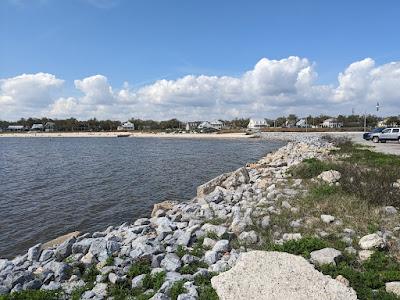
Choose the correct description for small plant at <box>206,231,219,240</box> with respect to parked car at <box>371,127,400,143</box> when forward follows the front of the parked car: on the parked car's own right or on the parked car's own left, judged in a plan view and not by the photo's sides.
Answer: on the parked car's own left

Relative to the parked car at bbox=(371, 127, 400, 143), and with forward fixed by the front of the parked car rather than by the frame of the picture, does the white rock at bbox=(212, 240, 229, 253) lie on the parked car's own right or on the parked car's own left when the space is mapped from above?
on the parked car's own left

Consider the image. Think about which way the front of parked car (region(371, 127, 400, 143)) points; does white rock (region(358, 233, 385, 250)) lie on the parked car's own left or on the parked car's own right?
on the parked car's own left

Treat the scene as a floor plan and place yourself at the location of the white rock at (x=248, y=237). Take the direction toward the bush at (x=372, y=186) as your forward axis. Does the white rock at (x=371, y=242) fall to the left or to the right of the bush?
right

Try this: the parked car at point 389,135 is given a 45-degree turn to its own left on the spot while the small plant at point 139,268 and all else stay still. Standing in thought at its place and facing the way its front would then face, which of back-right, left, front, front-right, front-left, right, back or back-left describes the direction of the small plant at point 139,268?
front-left

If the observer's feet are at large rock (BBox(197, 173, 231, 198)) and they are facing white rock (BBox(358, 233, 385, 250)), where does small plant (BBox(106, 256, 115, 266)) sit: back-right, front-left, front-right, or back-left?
front-right

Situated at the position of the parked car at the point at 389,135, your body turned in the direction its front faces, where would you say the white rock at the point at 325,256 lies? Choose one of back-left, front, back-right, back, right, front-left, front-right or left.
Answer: left

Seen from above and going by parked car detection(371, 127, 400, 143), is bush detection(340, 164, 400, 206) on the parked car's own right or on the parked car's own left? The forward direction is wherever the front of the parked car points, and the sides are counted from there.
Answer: on the parked car's own left

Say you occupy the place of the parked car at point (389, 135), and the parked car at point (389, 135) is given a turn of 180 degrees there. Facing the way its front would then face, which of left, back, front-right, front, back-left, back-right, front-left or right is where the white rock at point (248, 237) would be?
right

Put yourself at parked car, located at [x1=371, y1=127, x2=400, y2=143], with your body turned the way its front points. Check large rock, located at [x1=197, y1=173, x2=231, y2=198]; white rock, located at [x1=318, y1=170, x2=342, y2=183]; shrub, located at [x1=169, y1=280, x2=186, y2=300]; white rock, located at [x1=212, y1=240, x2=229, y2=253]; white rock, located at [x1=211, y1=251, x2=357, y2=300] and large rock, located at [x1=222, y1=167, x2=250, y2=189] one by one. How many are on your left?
6

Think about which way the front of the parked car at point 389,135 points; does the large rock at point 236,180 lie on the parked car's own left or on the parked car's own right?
on the parked car's own left

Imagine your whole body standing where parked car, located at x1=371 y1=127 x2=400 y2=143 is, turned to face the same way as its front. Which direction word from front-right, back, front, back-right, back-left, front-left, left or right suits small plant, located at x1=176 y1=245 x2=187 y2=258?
left

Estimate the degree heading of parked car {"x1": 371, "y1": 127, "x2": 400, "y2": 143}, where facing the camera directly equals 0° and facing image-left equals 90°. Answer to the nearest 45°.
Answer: approximately 90°

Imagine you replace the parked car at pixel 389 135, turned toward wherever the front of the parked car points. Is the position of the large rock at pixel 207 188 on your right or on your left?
on your left

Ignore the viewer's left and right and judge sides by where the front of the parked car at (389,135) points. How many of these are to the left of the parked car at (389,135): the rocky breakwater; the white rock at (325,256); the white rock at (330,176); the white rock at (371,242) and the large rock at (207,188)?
5

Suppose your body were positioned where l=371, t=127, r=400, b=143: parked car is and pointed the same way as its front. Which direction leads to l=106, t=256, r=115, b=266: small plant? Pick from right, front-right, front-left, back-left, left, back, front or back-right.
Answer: left

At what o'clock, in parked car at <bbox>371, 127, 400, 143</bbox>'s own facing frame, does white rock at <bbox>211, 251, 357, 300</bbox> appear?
The white rock is roughly at 9 o'clock from the parked car.

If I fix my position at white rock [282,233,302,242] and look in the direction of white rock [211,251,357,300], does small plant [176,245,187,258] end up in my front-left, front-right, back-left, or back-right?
front-right
